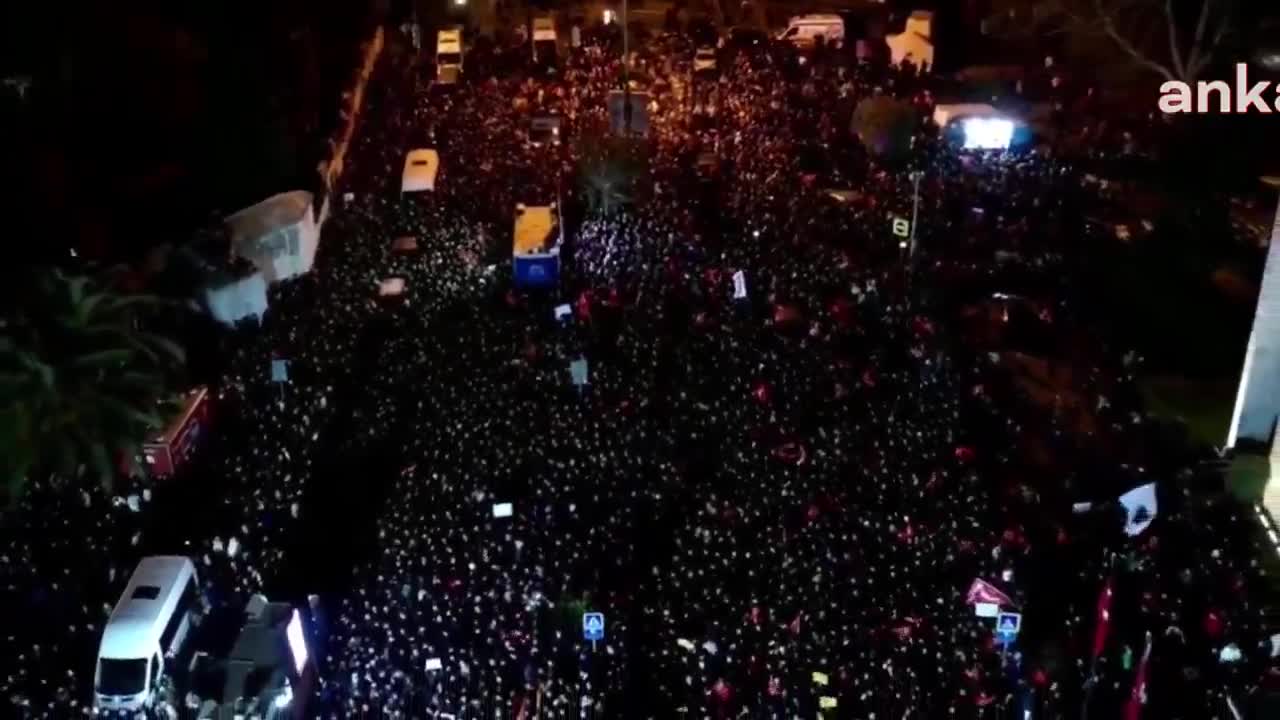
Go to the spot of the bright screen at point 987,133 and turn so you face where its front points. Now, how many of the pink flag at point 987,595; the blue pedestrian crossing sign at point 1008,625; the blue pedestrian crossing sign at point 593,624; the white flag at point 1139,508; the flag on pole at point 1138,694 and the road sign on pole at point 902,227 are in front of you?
6

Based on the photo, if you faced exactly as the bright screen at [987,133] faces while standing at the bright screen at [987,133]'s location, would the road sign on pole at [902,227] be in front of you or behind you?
in front

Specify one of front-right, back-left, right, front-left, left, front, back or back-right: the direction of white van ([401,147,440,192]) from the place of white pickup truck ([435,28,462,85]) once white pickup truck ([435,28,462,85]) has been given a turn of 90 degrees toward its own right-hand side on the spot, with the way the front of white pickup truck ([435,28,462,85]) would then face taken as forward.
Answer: left

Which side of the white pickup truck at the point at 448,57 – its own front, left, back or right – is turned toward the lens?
front

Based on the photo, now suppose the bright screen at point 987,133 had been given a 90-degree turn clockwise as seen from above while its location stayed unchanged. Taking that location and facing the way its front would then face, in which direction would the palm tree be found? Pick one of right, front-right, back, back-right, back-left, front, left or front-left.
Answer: front-left

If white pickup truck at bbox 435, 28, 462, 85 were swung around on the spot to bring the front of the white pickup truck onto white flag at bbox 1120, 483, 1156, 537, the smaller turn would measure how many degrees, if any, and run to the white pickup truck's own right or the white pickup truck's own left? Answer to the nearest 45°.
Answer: approximately 45° to the white pickup truck's own left

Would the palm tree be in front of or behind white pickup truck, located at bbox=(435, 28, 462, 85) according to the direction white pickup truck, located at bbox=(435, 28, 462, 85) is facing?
in front

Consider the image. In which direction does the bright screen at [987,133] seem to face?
toward the camera

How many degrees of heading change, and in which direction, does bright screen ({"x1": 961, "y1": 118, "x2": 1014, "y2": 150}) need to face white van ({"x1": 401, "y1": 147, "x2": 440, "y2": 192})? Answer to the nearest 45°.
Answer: approximately 45° to its right

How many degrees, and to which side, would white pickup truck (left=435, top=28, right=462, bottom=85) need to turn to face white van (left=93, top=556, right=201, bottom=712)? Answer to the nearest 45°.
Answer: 0° — it already faces it

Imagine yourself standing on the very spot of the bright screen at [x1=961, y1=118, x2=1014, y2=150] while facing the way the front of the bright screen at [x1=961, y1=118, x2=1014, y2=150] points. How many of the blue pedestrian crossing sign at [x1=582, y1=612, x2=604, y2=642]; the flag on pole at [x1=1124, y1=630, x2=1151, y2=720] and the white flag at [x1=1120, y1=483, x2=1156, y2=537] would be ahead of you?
3

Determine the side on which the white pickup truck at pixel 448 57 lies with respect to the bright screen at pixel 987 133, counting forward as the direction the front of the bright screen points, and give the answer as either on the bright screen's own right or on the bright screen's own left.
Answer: on the bright screen's own right

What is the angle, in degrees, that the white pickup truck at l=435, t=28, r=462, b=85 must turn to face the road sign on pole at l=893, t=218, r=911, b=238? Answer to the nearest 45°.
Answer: approximately 45° to its left

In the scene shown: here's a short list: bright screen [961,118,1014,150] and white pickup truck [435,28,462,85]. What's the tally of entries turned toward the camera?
2

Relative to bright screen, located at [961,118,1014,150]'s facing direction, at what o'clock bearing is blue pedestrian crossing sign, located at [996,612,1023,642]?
The blue pedestrian crossing sign is roughly at 12 o'clock from the bright screen.

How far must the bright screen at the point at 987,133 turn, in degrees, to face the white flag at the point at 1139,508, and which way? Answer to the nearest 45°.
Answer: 0° — it already faces it

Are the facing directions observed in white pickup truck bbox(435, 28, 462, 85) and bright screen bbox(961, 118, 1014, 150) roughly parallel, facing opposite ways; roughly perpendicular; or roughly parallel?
roughly parallel

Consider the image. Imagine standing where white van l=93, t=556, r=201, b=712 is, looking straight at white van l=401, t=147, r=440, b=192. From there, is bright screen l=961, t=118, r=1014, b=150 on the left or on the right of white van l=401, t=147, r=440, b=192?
right
